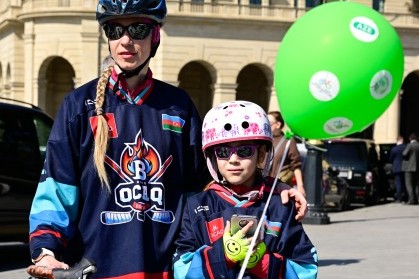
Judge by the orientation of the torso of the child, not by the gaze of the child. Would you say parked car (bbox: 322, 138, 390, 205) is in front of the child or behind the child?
behind

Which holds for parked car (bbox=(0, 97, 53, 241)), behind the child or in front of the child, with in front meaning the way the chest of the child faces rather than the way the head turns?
behind

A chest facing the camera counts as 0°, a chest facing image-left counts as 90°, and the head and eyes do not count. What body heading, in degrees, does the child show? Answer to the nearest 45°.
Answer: approximately 0°
